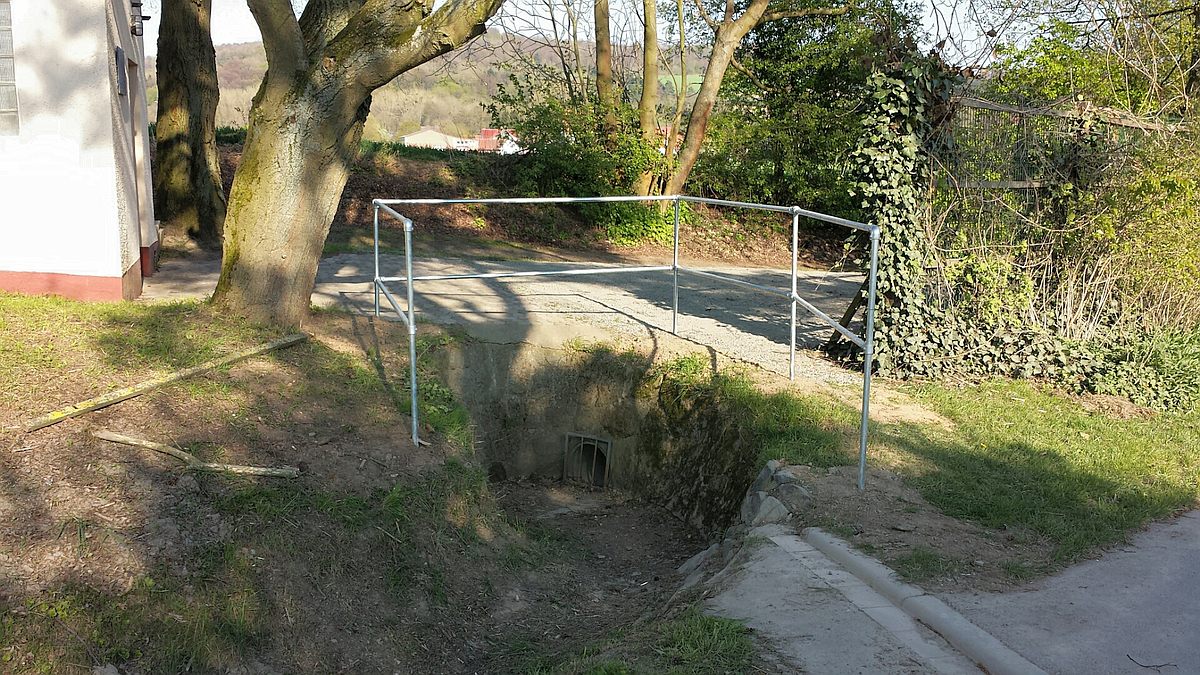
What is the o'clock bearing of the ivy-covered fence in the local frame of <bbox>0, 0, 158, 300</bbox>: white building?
The ivy-covered fence is roughly at 1 o'clock from the white building.

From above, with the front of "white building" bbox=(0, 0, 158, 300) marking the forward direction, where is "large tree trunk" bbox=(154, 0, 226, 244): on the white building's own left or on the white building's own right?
on the white building's own left

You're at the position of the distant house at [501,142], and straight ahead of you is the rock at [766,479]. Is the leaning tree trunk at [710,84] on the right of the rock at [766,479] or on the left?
left

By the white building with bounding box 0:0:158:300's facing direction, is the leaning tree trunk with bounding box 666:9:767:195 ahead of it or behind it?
ahead

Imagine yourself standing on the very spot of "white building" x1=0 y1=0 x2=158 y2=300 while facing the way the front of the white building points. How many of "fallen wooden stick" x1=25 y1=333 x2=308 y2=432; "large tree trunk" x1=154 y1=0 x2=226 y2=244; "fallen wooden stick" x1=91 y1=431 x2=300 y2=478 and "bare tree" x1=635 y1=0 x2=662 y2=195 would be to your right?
2

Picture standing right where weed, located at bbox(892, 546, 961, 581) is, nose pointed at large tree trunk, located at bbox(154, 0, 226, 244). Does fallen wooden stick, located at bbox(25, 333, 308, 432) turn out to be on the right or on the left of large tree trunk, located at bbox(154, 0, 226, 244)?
left

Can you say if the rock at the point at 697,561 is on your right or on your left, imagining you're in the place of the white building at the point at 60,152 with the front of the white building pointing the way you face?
on your right

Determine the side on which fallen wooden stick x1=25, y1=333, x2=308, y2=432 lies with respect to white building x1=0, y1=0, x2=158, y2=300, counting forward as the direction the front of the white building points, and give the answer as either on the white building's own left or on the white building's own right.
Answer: on the white building's own right

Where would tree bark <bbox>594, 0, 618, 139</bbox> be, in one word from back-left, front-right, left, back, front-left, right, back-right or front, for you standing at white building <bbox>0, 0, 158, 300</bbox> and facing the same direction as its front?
front-left

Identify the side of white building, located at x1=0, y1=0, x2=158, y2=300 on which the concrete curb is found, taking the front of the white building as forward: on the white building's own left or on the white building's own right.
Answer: on the white building's own right

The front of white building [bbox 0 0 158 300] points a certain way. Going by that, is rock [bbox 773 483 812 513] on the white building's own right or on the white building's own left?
on the white building's own right

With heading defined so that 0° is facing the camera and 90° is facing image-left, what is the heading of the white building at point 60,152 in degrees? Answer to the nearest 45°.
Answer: approximately 270°

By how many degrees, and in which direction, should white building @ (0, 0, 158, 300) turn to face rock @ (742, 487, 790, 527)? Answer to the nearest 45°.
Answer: approximately 45° to its right

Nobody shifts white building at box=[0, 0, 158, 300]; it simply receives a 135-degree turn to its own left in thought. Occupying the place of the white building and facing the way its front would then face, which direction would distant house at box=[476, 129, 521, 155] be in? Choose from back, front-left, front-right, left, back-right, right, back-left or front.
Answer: right
